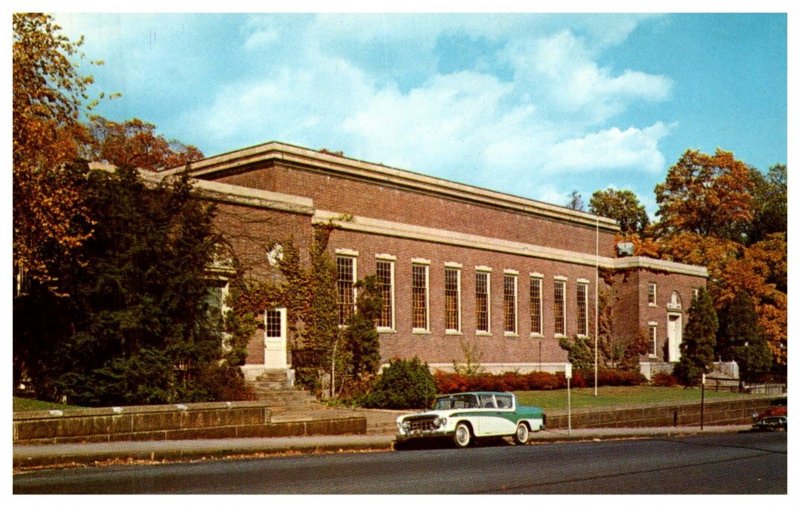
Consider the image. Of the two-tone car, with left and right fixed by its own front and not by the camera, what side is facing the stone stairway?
right

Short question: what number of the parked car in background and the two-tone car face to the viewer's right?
0

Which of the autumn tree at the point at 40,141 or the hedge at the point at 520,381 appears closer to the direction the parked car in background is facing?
the autumn tree

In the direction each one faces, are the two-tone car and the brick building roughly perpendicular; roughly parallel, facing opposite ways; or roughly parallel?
roughly perpendicular

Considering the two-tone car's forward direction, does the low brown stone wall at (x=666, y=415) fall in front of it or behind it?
behind

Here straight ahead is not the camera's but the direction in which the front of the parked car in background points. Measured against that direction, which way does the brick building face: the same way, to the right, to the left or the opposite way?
to the left

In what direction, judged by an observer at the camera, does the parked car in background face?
facing the viewer and to the left of the viewer

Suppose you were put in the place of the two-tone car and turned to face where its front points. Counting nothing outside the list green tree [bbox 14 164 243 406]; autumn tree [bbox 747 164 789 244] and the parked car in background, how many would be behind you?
2

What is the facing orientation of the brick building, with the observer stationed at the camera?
facing the viewer and to the right of the viewer

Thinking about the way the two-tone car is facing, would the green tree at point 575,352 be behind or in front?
behind

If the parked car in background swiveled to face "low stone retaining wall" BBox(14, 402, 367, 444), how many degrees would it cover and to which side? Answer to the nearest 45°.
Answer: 0° — it already faces it

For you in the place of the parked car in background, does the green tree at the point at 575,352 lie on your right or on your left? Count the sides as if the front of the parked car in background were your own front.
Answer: on your right
